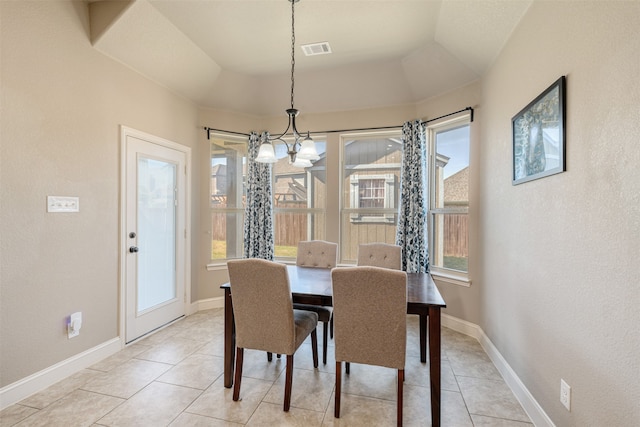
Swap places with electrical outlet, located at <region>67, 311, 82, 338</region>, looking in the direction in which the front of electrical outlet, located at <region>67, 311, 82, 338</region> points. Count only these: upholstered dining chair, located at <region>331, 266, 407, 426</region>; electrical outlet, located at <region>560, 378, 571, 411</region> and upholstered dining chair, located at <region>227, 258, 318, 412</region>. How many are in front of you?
3

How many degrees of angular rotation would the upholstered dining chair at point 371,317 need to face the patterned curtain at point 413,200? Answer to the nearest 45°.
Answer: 0° — it already faces it

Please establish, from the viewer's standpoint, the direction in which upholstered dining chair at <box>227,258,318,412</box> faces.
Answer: facing away from the viewer and to the right of the viewer

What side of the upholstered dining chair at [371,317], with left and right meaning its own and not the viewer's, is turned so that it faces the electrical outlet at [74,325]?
left

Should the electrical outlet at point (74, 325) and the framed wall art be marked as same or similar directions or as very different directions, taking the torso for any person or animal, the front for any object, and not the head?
very different directions

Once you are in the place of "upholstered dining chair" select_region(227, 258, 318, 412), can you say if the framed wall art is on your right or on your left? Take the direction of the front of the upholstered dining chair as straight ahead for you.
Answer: on your right

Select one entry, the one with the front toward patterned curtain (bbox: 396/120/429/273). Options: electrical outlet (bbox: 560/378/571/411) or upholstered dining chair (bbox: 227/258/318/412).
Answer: the upholstered dining chair

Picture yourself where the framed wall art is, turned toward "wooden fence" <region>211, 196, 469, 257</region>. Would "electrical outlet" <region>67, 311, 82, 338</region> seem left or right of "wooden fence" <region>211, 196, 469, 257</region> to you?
left

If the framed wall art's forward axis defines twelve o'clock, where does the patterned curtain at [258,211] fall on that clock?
The patterned curtain is roughly at 2 o'clock from the framed wall art.

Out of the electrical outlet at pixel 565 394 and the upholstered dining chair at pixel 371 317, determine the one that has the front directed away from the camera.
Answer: the upholstered dining chair

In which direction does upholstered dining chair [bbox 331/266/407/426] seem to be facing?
away from the camera

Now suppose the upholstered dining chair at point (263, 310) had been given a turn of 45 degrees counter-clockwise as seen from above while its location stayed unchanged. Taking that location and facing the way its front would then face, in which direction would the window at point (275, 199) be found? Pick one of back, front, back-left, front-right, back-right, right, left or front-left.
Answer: front

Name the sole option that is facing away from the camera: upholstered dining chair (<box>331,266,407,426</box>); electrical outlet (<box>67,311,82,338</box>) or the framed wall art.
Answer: the upholstered dining chair

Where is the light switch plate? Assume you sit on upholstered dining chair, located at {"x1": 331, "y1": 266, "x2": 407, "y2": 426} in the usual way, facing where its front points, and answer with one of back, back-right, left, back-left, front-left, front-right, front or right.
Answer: left
